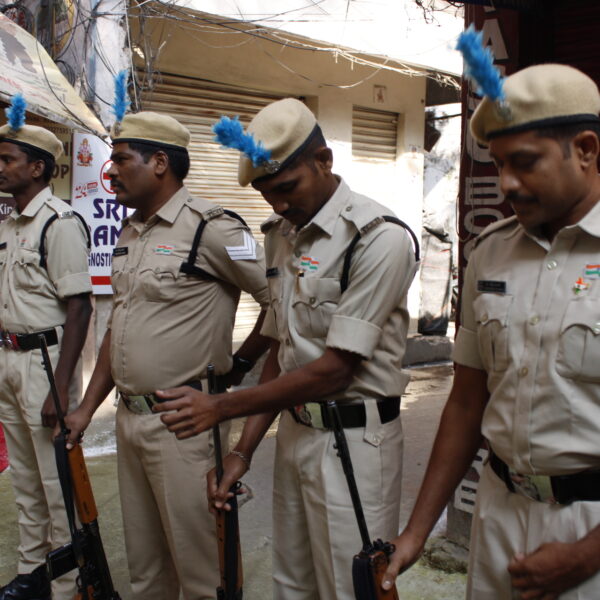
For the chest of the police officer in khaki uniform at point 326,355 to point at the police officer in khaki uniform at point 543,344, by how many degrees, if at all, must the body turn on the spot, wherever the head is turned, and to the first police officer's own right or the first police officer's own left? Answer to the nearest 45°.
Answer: approximately 90° to the first police officer's own left

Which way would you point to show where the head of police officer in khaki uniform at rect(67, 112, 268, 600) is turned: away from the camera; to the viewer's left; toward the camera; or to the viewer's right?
to the viewer's left

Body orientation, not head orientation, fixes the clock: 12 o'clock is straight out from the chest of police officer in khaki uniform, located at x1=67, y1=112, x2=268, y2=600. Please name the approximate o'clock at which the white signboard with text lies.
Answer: The white signboard with text is roughly at 4 o'clock from the police officer in khaki uniform.

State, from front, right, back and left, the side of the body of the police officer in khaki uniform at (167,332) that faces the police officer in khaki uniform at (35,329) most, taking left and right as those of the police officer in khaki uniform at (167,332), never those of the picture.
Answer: right

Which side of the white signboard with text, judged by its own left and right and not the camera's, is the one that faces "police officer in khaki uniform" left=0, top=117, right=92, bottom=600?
front

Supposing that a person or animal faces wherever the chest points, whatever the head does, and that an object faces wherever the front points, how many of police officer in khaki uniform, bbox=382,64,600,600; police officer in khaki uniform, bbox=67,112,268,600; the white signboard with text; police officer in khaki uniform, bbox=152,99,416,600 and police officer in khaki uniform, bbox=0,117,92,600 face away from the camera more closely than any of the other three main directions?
0

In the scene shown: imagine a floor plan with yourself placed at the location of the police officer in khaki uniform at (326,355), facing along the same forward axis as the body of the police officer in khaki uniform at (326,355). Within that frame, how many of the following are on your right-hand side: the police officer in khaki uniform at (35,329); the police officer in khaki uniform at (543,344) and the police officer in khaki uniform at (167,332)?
2

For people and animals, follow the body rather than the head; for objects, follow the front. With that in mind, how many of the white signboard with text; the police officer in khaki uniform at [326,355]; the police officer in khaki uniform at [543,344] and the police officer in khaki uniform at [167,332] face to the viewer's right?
0

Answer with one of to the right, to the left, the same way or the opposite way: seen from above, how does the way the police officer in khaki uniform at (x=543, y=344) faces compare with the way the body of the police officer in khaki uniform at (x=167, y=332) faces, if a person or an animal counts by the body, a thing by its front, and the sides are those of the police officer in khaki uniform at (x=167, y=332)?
the same way

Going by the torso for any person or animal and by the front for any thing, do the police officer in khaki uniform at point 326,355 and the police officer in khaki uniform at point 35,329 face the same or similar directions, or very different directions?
same or similar directions

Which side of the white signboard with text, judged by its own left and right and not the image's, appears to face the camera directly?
front

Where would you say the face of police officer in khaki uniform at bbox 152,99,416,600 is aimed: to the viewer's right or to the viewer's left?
to the viewer's left

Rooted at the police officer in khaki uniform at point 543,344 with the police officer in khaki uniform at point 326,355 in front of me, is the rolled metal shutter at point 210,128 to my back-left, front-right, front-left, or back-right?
front-right

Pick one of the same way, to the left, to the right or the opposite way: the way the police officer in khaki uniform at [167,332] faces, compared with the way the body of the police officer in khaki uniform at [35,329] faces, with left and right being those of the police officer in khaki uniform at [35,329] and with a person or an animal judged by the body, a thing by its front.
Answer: the same way

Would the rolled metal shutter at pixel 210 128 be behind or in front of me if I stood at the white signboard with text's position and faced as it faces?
behind

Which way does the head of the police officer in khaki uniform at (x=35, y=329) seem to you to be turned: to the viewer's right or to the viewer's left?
to the viewer's left

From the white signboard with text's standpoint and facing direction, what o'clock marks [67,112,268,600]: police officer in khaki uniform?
The police officer in khaki uniform is roughly at 12 o'clock from the white signboard with text.

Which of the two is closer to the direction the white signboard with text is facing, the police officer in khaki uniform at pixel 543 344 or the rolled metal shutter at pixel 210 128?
the police officer in khaki uniform

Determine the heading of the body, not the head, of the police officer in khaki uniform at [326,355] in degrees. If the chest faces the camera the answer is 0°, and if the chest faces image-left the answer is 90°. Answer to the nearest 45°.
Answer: approximately 45°

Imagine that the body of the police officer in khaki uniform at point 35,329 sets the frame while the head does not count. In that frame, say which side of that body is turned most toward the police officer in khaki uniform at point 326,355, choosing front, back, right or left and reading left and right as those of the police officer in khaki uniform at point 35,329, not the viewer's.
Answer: left

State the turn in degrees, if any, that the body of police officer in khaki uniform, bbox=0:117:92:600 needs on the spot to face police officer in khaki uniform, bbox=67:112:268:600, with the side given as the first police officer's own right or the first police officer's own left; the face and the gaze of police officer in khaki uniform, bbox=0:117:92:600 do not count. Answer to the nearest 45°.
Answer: approximately 90° to the first police officer's own left
